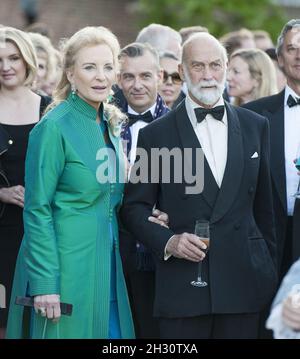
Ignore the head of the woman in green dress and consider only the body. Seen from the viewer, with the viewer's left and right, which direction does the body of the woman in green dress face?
facing the viewer and to the right of the viewer

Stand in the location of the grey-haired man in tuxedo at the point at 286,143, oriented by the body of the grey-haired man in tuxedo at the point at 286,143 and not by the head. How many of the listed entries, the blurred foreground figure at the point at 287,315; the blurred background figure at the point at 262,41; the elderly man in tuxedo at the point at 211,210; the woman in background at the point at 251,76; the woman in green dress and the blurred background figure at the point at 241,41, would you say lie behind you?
3

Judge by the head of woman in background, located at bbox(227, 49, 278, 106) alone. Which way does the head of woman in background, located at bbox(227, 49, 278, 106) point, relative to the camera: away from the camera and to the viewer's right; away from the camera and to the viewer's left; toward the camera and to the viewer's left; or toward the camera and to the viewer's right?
toward the camera and to the viewer's left

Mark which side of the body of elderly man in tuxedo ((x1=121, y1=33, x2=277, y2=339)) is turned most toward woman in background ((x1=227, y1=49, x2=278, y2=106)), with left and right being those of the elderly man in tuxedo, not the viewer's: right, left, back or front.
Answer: back

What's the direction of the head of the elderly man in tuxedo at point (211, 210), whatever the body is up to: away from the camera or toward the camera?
toward the camera

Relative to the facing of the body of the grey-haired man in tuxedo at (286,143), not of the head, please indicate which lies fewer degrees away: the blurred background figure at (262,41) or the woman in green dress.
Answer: the woman in green dress

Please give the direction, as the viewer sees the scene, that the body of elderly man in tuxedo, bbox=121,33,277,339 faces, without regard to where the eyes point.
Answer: toward the camera

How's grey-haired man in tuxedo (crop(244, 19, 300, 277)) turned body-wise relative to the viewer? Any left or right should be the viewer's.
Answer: facing the viewer

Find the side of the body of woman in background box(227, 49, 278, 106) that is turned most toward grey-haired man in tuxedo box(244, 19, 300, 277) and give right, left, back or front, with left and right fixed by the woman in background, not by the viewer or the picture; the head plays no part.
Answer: left
